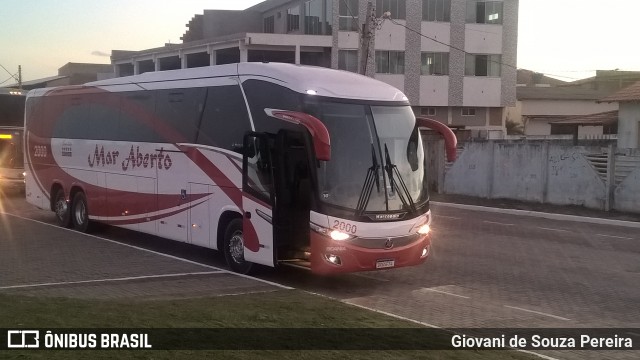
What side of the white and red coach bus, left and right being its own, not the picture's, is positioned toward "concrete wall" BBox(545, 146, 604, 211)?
left

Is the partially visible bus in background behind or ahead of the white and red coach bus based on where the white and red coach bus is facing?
behind

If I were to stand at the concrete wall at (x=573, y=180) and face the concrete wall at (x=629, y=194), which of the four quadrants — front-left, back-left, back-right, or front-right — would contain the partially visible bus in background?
back-right

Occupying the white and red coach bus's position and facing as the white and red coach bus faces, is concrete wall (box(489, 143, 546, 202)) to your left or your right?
on your left

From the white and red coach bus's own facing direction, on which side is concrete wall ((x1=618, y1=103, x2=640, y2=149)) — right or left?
on its left

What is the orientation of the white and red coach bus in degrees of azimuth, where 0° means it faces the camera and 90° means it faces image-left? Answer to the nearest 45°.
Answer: approximately 315°

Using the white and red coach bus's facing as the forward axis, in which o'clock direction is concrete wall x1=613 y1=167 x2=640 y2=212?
The concrete wall is roughly at 9 o'clock from the white and red coach bus.

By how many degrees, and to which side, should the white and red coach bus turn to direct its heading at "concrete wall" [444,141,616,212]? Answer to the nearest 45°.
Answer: approximately 90° to its left
